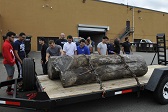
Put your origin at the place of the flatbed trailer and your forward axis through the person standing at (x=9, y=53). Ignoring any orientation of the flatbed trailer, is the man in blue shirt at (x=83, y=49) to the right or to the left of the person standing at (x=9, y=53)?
right

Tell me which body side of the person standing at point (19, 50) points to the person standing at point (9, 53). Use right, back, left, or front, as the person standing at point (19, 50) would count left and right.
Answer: right

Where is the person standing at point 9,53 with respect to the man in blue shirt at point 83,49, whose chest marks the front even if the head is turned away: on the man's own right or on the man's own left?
on the man's own right

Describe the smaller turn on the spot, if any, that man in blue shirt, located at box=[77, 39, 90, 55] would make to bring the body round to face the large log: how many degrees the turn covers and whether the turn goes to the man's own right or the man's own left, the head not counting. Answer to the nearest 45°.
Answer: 0° — they already face it

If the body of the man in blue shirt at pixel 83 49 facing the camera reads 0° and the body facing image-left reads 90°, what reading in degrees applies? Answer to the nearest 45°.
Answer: approximately 0°
